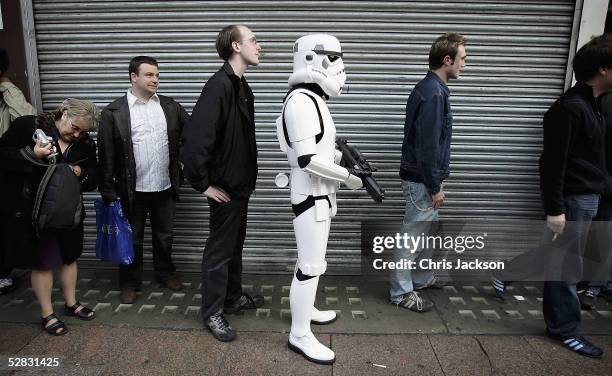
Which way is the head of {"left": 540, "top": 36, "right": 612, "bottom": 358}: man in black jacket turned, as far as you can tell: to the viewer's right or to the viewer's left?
to the viewer's right

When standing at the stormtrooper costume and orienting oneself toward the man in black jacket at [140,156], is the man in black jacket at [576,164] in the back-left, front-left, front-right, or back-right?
back-right

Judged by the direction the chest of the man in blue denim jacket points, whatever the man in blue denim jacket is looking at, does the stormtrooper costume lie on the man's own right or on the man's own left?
on the man's own right

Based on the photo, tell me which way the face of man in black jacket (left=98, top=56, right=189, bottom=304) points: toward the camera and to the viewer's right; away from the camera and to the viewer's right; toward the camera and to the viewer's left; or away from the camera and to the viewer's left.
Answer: toward the camera and to the viewer's right

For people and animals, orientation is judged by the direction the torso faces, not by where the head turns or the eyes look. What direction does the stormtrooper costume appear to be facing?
to the viewer's right

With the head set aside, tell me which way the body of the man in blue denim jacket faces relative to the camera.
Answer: to the viewer's right

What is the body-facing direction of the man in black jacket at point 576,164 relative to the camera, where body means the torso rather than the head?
to the viewer's right

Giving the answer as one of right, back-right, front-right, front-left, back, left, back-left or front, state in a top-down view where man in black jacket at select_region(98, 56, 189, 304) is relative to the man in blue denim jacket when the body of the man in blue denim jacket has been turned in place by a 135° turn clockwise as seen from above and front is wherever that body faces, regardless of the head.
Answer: front-right

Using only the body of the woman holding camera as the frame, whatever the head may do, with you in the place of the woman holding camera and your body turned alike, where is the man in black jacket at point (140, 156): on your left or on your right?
on your left

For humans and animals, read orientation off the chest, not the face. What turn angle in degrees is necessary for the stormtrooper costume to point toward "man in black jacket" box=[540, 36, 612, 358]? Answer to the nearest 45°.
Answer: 0° — it already faces them

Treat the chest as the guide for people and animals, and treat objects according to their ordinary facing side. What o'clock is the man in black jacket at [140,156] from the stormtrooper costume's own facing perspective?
The man in black jacket is roughly at 7 o'clock from the stormtrooper costume.

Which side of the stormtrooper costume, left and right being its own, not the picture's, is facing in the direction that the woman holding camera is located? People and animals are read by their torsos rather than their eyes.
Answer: back

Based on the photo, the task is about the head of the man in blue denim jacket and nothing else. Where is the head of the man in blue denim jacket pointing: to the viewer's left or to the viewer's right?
to the viewer's right
